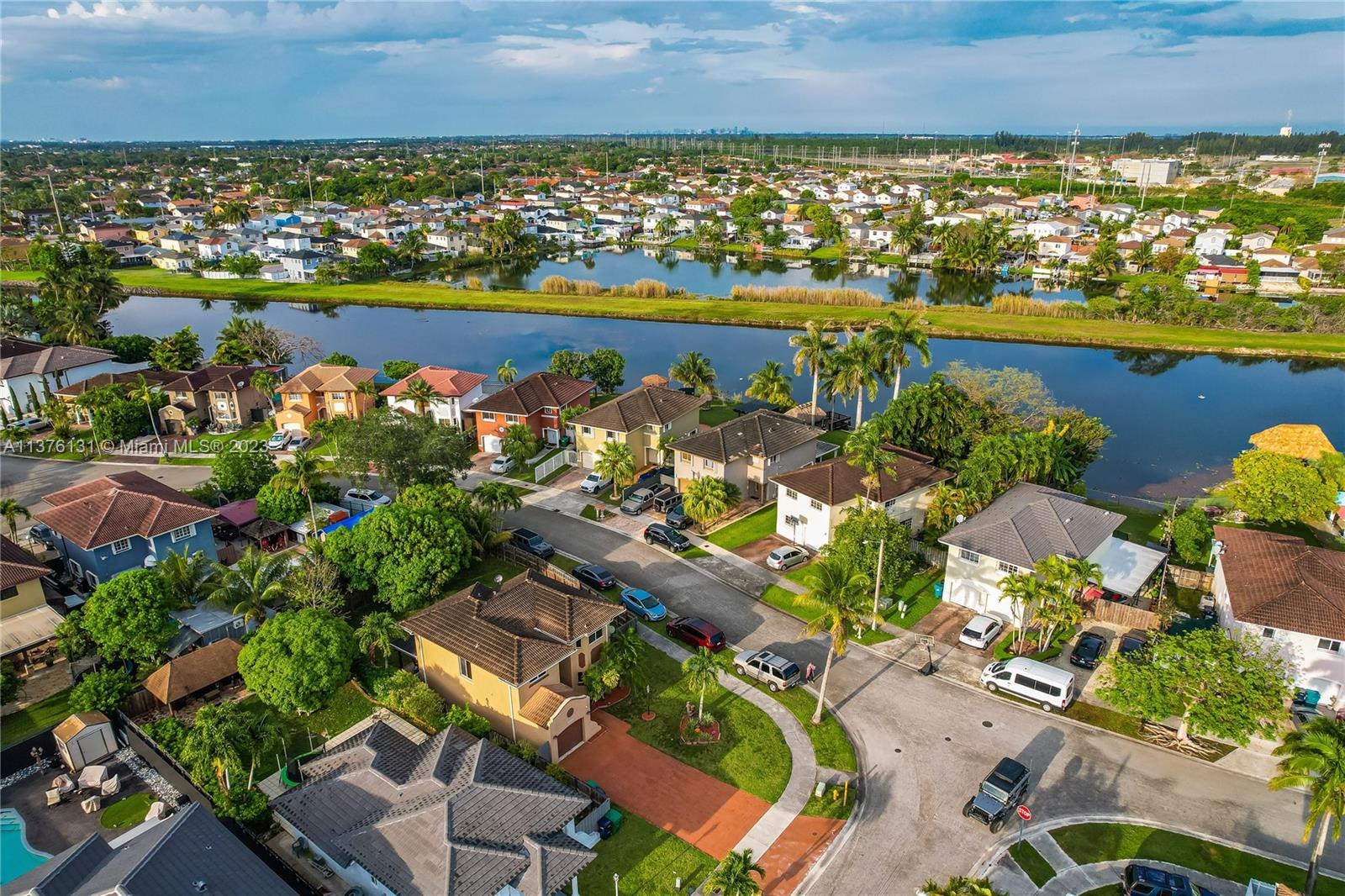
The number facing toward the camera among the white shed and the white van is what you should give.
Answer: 1

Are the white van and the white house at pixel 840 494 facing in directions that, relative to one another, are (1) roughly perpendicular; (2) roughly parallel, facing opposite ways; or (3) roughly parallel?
roughly perpendicular

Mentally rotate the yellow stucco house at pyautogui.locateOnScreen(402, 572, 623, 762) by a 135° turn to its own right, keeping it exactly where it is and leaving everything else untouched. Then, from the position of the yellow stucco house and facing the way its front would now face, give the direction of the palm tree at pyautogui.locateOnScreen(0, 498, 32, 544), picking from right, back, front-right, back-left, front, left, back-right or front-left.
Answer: front-right

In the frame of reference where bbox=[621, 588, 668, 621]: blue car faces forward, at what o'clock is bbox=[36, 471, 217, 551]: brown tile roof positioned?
The brown tile roof is roughly at 5 o'clock from the blue car.

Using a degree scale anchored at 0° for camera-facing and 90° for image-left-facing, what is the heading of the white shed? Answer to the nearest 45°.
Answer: approximately 0°

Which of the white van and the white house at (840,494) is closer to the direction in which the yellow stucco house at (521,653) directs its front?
the white van

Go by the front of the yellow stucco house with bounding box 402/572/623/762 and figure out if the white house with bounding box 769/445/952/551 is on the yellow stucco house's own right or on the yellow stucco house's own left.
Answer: on the yellow stucco house's own left

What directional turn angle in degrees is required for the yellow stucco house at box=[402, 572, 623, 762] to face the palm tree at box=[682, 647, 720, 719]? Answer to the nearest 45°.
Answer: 0° — it already faces it
